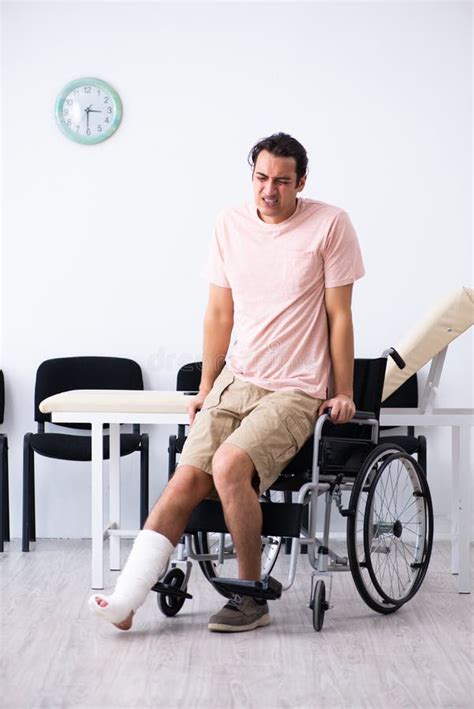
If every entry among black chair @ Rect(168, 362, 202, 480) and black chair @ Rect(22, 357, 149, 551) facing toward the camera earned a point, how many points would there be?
2

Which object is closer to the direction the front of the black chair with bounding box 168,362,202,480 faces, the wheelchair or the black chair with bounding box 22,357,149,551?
the wheelchair

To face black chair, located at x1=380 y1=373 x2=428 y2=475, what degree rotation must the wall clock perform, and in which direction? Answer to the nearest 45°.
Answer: approximately 90° to its left

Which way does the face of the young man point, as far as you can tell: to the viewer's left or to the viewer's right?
to the viewer's left

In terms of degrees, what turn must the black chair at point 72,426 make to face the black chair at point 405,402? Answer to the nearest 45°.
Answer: approximately 90° to its left

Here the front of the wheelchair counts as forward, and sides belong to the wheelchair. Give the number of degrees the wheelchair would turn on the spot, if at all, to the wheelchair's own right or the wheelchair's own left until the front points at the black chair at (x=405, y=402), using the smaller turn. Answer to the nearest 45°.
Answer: approximately 135° to the wheelchair's own right
